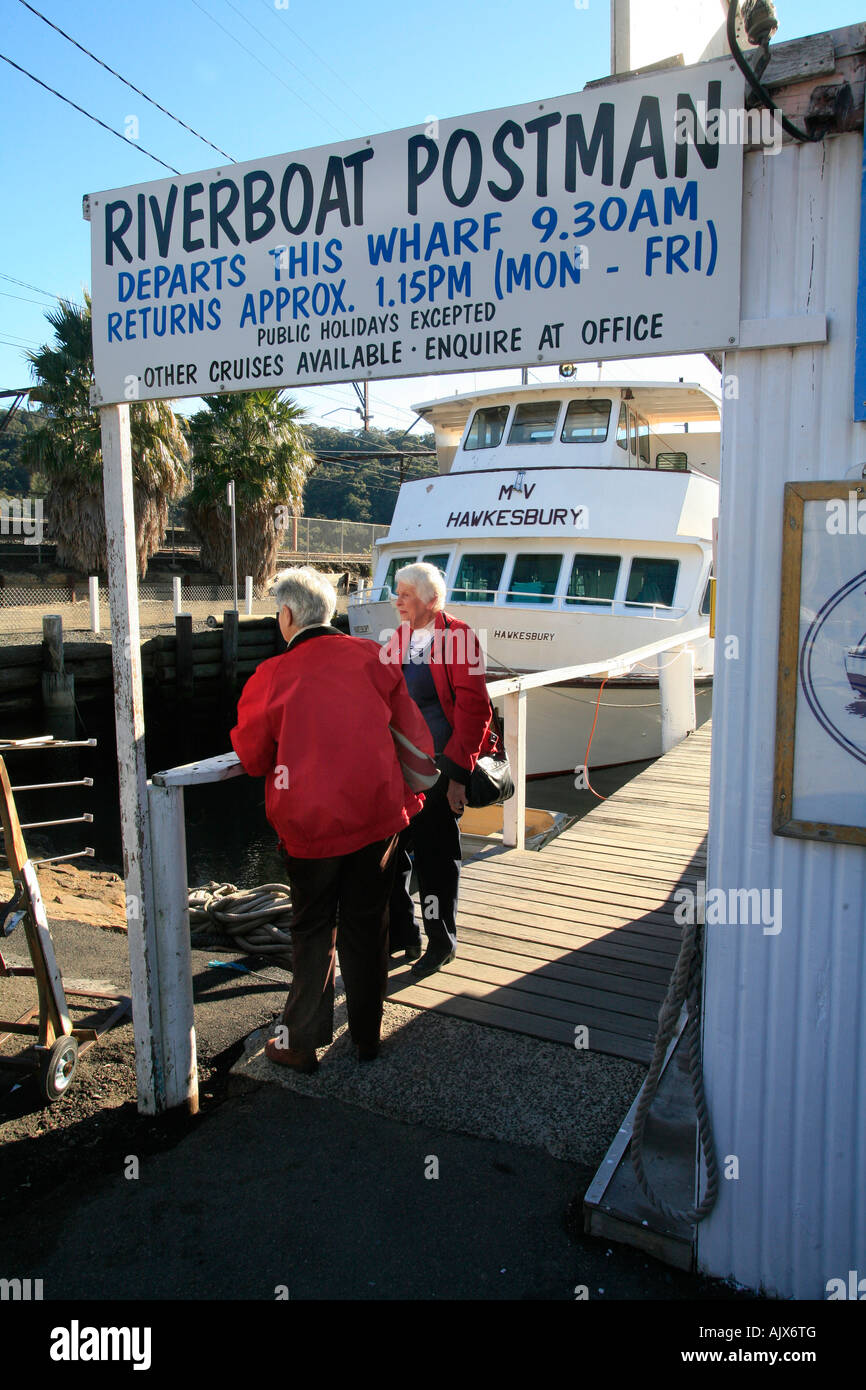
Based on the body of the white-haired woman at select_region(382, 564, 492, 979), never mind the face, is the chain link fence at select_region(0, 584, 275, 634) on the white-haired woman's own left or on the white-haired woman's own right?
on the white-haired woman's own right

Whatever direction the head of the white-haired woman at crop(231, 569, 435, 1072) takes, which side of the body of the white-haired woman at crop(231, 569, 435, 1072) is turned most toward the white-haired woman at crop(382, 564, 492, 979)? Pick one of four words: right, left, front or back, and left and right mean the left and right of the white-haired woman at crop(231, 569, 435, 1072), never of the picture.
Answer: right

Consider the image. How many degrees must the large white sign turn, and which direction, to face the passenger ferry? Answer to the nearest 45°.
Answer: approximately 135° to its right

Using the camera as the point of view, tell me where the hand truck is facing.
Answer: facing away from the viewer and to the right of the viewer

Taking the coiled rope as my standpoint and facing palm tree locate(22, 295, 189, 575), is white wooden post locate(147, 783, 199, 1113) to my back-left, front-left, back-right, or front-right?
back-left

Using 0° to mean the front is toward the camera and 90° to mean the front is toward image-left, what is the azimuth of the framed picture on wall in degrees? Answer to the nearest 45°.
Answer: approximately 45°

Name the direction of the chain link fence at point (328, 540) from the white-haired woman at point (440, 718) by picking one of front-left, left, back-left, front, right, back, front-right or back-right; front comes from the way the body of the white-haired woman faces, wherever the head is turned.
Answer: back-right

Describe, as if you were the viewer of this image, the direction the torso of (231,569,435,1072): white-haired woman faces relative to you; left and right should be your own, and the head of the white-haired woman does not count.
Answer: facing away from the viewer and to the left of the viewer
